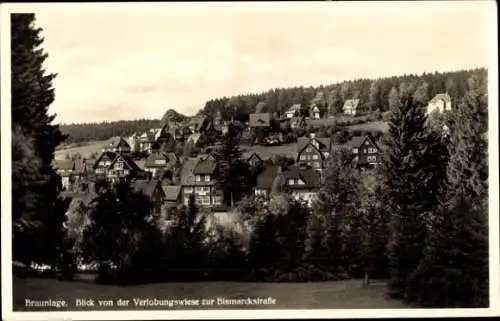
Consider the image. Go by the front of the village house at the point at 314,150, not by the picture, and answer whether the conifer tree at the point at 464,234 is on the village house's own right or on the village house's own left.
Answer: on the village house's own left

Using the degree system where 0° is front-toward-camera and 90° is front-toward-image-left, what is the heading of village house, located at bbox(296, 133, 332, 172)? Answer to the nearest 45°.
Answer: approximately 0°
